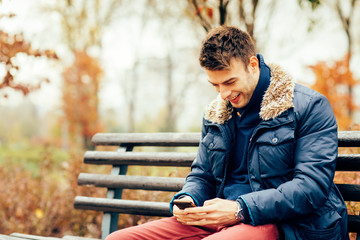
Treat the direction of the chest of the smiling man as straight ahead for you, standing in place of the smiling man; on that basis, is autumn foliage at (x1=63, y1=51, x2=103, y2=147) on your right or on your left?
on your right

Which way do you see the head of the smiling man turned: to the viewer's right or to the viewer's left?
to the viewer's left

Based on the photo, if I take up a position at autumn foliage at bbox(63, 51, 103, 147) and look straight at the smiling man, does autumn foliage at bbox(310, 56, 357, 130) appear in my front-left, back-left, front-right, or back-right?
front-left

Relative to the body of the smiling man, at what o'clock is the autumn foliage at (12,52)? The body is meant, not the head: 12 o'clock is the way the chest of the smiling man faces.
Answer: The autumn foliage is roughly at 3 o'clock from the smiling man.

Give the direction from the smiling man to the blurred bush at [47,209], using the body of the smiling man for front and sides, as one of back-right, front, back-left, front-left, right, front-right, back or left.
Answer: right

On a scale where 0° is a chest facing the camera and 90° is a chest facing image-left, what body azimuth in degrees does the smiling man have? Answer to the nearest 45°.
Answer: approximately 45°

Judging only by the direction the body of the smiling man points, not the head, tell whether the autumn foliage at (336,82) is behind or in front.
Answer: behind
